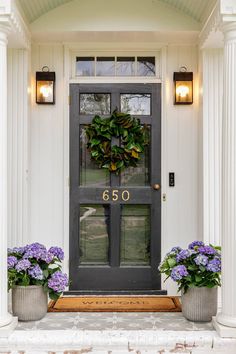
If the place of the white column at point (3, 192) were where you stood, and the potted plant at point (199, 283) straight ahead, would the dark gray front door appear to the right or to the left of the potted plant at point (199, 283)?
left

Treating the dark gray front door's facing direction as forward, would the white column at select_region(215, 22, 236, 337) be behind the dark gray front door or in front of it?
in front

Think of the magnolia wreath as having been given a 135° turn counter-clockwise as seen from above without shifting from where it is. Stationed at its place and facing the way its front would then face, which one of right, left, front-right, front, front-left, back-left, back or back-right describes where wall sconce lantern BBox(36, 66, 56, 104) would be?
back-left

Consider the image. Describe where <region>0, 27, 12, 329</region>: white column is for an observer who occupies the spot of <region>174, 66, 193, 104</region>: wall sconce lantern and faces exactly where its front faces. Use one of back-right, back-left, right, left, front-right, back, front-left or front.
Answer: front-right

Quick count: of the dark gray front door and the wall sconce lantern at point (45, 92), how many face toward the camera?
2

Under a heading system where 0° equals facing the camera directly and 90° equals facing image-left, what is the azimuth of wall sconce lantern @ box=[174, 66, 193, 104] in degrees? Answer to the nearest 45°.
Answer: approximately 0°

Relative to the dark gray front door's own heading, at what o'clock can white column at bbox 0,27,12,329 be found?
The white column is roughly at 1 o'clock from the dark gray front door.

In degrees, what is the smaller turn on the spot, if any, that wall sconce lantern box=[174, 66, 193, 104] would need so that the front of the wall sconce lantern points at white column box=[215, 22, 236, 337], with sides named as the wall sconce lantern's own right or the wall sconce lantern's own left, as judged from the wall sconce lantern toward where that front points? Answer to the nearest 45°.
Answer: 0° — it already faces it

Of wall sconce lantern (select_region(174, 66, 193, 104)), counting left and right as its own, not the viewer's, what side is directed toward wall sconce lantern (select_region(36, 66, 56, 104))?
right
